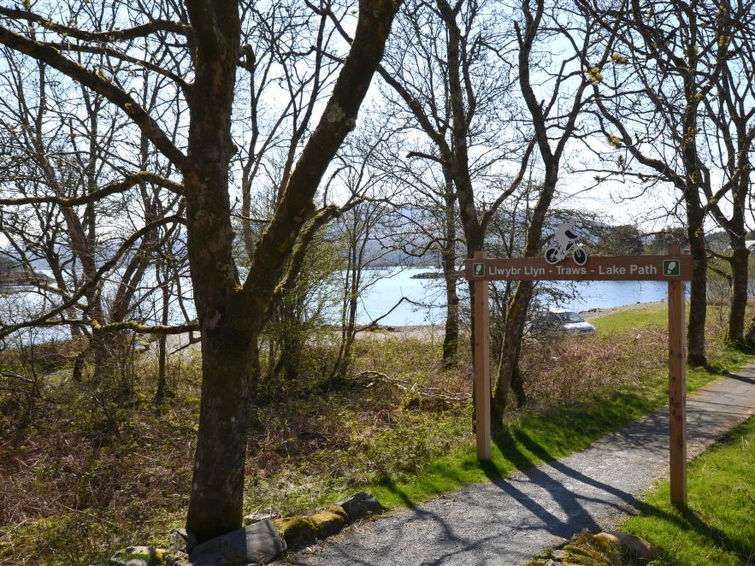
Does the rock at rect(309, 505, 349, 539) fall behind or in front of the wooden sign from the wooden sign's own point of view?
in front

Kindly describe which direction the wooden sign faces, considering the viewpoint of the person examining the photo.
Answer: facing the viewer and to the left of the viewer

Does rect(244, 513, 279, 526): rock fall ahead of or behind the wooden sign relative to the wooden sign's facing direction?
ahead

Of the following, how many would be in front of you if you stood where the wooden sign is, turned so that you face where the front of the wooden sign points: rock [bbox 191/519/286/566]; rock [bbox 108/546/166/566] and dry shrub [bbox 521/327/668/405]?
2

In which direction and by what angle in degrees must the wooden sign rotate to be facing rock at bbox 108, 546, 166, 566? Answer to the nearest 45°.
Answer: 0° — it already faces it

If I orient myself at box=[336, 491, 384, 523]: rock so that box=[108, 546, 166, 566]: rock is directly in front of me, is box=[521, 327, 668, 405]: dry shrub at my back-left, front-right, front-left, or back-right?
back-right

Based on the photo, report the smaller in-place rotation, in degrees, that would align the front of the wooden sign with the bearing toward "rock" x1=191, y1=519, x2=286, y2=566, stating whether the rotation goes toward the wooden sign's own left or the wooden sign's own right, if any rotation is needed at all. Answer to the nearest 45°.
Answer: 0° — it already faces it

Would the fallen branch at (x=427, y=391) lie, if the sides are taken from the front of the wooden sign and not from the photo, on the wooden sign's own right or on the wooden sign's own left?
on the wooden sign's own right

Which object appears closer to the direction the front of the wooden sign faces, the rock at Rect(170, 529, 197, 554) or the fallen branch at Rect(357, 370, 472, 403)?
the rock

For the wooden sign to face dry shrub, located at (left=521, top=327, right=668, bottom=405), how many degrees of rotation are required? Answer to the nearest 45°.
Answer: approximately 135° to its right

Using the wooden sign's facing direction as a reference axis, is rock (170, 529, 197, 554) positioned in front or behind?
in front
